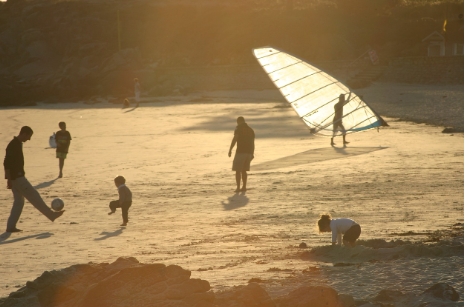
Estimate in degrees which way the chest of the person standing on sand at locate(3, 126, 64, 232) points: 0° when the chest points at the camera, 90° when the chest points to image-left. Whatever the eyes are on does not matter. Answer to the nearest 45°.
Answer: approximately 270°

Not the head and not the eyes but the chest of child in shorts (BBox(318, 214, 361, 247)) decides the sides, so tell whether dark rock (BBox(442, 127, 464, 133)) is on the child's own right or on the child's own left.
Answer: on the child's own right

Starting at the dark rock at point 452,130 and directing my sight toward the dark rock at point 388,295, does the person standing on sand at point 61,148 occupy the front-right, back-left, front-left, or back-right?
front-right

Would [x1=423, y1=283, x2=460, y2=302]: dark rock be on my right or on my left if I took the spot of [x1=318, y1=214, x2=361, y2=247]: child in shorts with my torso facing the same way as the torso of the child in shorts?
on my left

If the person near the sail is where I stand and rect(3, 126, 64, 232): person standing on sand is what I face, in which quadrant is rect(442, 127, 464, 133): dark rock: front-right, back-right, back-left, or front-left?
back-left

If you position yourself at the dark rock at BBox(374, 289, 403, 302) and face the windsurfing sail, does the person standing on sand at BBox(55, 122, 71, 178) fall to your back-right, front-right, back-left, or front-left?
front-left

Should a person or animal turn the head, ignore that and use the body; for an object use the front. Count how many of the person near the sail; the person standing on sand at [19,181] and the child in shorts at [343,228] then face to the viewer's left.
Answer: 1

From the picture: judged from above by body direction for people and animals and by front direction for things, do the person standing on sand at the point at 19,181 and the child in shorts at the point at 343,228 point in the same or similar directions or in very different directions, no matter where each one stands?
very different directions

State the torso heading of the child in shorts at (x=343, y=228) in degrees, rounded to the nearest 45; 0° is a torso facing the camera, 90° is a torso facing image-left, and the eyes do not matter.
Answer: approximately 90°
